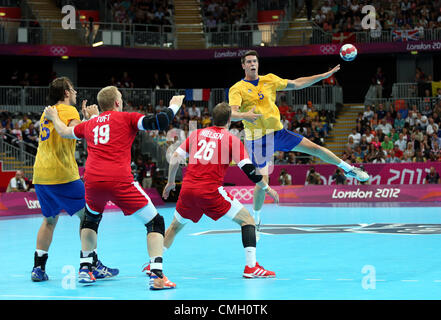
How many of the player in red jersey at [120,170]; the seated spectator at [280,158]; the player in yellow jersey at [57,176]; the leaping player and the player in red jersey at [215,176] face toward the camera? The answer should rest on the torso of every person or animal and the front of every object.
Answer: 2

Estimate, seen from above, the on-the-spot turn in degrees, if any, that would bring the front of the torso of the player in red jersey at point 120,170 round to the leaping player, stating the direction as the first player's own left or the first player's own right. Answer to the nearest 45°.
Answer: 0° — they already face them

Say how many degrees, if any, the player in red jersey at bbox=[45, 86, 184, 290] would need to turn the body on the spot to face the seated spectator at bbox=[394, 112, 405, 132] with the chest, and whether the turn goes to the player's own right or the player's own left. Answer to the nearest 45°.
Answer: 0° — they already face them

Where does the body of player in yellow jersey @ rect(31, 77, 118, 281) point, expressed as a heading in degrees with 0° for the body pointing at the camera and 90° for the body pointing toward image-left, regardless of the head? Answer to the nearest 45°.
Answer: approximately 225°

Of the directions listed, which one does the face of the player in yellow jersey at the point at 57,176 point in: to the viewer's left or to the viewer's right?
to the viewer's right

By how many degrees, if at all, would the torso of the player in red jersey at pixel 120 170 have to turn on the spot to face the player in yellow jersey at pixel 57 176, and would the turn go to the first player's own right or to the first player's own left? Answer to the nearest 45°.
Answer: approximately 90° to the first player's own left

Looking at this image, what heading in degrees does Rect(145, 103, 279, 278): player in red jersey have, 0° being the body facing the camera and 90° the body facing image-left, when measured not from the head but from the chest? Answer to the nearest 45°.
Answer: approximately 225°

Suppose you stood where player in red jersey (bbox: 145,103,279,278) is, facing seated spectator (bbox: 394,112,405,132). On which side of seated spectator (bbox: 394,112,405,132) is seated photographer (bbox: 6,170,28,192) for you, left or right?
left

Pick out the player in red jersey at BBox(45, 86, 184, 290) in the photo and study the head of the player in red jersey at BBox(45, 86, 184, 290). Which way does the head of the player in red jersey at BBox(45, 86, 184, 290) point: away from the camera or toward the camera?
away from the camera

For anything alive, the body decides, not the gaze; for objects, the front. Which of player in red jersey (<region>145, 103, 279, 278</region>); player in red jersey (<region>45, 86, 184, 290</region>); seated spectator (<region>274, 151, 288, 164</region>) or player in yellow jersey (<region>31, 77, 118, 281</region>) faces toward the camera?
the seated spectator

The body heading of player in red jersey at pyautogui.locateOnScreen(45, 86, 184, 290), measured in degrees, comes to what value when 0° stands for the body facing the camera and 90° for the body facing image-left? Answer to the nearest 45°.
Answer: approximately 225°
